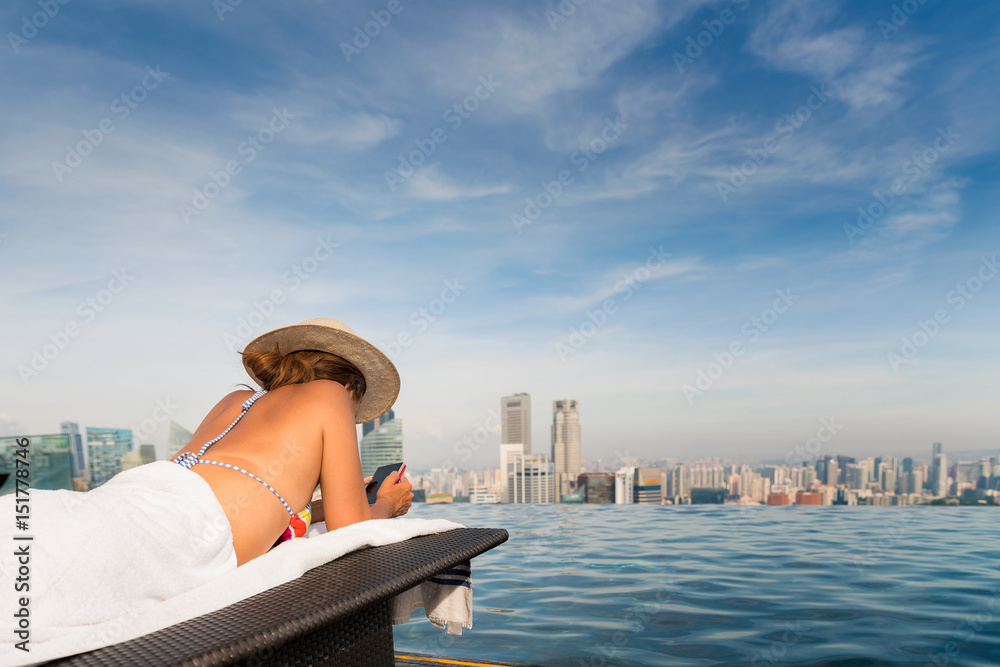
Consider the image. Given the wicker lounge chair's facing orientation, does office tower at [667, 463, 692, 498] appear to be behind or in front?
behind

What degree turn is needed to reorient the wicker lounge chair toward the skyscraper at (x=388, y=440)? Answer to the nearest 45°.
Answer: approximately 135° to its right

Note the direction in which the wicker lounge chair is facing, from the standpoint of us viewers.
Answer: facing the viewer and to the left of the viewer

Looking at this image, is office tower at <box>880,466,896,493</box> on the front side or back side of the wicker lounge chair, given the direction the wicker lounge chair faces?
on the back side
